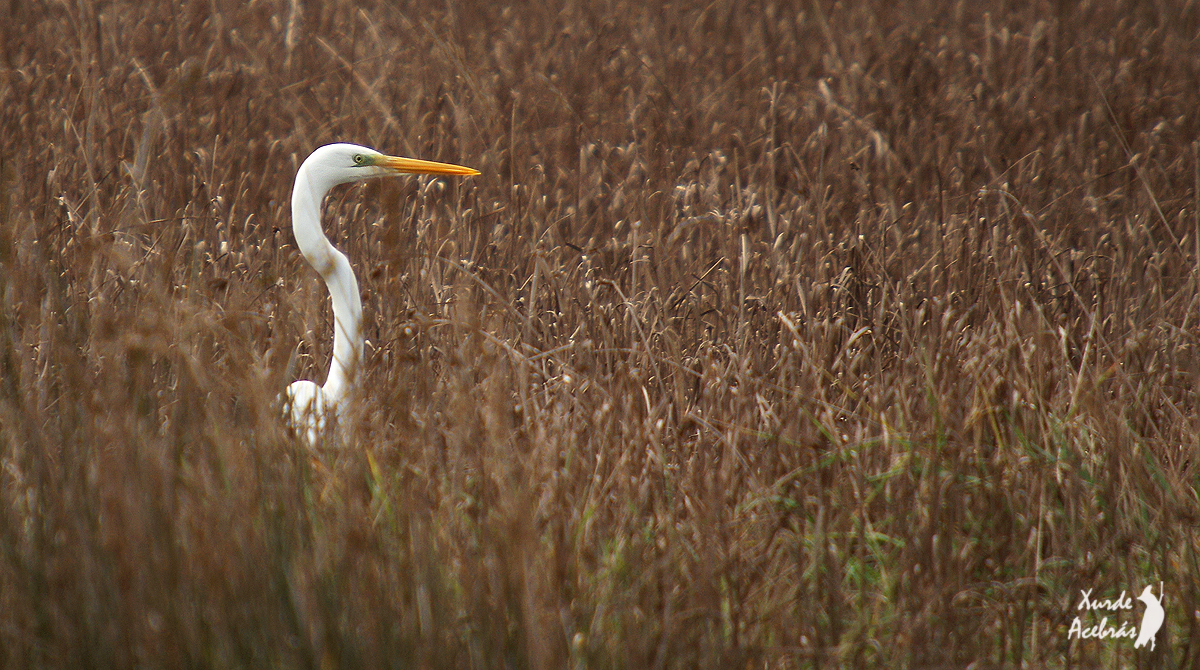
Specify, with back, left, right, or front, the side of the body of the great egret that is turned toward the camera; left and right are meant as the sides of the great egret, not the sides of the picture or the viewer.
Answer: right
